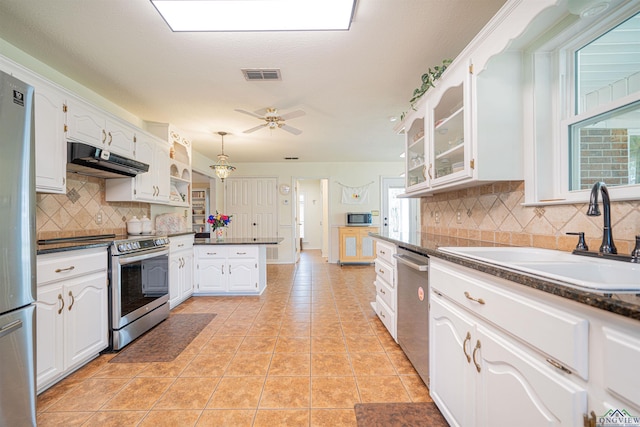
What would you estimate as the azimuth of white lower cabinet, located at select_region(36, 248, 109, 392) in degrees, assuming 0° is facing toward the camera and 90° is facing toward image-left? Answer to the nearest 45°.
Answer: approximately 315°

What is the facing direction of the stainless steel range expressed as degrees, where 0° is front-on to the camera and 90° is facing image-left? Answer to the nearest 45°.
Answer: approximately 315°

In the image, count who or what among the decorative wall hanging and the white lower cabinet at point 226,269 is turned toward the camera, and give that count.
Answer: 2

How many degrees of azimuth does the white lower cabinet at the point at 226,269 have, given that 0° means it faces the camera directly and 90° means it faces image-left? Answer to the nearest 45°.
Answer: approximately 0°

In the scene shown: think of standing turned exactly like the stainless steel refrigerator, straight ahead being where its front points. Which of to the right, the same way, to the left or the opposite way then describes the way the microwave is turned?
to the right

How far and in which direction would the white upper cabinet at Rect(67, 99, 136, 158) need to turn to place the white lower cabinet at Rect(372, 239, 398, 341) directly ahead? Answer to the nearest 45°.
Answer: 0° — it already faces it

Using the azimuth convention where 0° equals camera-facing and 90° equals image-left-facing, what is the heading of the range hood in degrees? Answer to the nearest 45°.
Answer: approximately 315°

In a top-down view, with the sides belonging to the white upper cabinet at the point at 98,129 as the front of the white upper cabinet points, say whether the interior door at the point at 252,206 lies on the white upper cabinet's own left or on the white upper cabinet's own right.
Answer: on the white upper cabinet's own left
